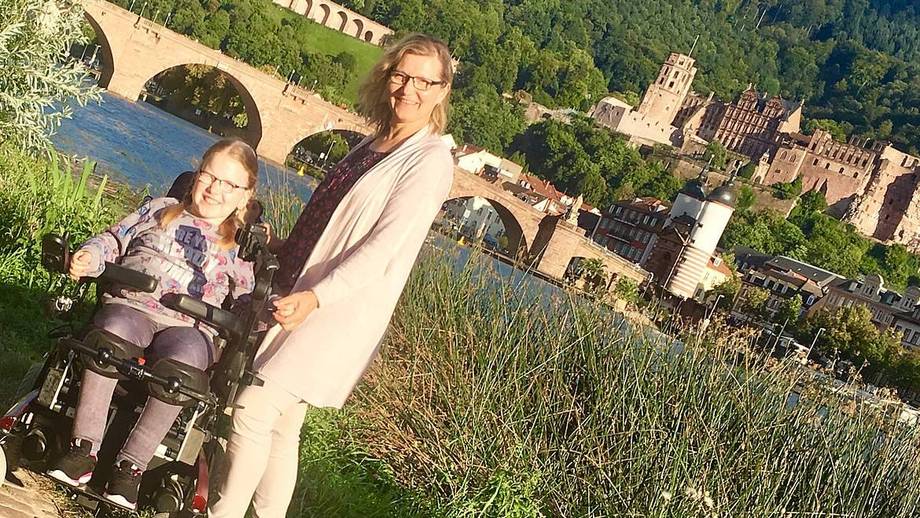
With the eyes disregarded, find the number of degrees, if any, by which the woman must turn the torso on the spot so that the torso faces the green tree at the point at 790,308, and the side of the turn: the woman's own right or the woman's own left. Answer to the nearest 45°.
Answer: approximately 180°

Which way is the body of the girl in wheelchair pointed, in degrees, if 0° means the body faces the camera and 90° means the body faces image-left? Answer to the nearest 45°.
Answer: approximately 0°

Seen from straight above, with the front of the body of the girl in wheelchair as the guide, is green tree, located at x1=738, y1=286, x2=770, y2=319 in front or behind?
behind

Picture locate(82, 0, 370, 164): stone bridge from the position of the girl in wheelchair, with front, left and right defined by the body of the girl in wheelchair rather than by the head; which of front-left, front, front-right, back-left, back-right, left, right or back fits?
back

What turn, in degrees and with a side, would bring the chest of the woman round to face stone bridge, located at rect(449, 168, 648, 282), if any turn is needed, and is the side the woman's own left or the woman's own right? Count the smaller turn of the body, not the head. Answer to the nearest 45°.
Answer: approximately 135° to the woman's own right

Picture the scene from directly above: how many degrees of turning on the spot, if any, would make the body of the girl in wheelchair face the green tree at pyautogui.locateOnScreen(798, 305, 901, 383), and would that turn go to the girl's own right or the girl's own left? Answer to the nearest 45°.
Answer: approximately 135° to the girl's own left

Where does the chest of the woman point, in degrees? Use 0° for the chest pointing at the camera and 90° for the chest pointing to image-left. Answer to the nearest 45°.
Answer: approximately 45°
